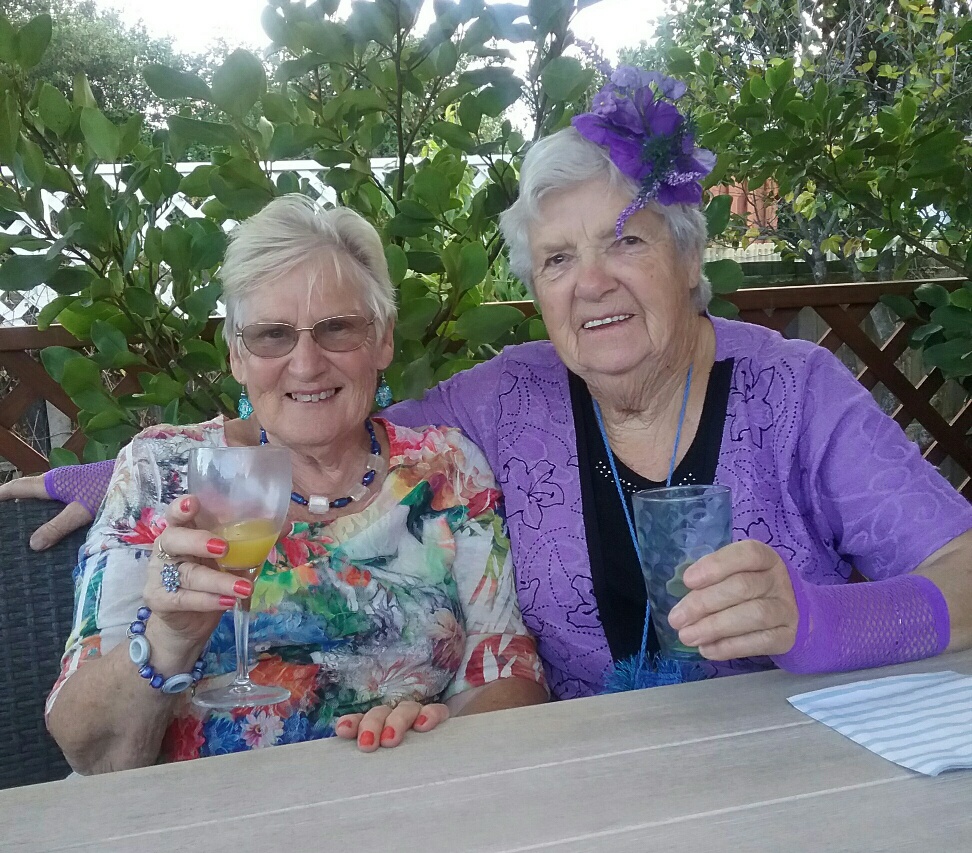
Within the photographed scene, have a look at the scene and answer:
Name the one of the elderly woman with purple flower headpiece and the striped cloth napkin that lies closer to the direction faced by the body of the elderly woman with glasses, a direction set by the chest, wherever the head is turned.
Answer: the striped cloth napkin

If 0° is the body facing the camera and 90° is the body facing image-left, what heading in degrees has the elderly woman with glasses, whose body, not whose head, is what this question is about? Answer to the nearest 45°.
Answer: approximately 0°

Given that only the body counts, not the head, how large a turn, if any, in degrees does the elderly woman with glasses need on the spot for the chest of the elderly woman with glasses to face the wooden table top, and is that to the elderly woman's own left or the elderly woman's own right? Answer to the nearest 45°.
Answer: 0° — they already face it

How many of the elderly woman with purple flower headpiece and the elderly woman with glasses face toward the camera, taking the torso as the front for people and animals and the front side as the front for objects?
2

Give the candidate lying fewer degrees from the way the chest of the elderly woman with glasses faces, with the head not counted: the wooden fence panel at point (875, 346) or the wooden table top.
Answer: the wooden table top

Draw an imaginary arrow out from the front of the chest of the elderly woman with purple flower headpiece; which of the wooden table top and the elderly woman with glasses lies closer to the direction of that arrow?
the wooden table top

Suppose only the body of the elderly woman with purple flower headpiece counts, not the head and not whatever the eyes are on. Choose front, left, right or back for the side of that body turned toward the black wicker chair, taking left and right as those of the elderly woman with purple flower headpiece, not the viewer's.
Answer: right

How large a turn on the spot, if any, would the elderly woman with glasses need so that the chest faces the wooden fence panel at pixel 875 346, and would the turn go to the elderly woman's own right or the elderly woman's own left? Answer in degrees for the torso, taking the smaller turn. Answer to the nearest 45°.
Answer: approximately 135° to the elderly woman's own left

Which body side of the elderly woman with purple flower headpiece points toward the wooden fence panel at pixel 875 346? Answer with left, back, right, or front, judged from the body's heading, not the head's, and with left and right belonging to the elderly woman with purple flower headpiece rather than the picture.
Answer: back
